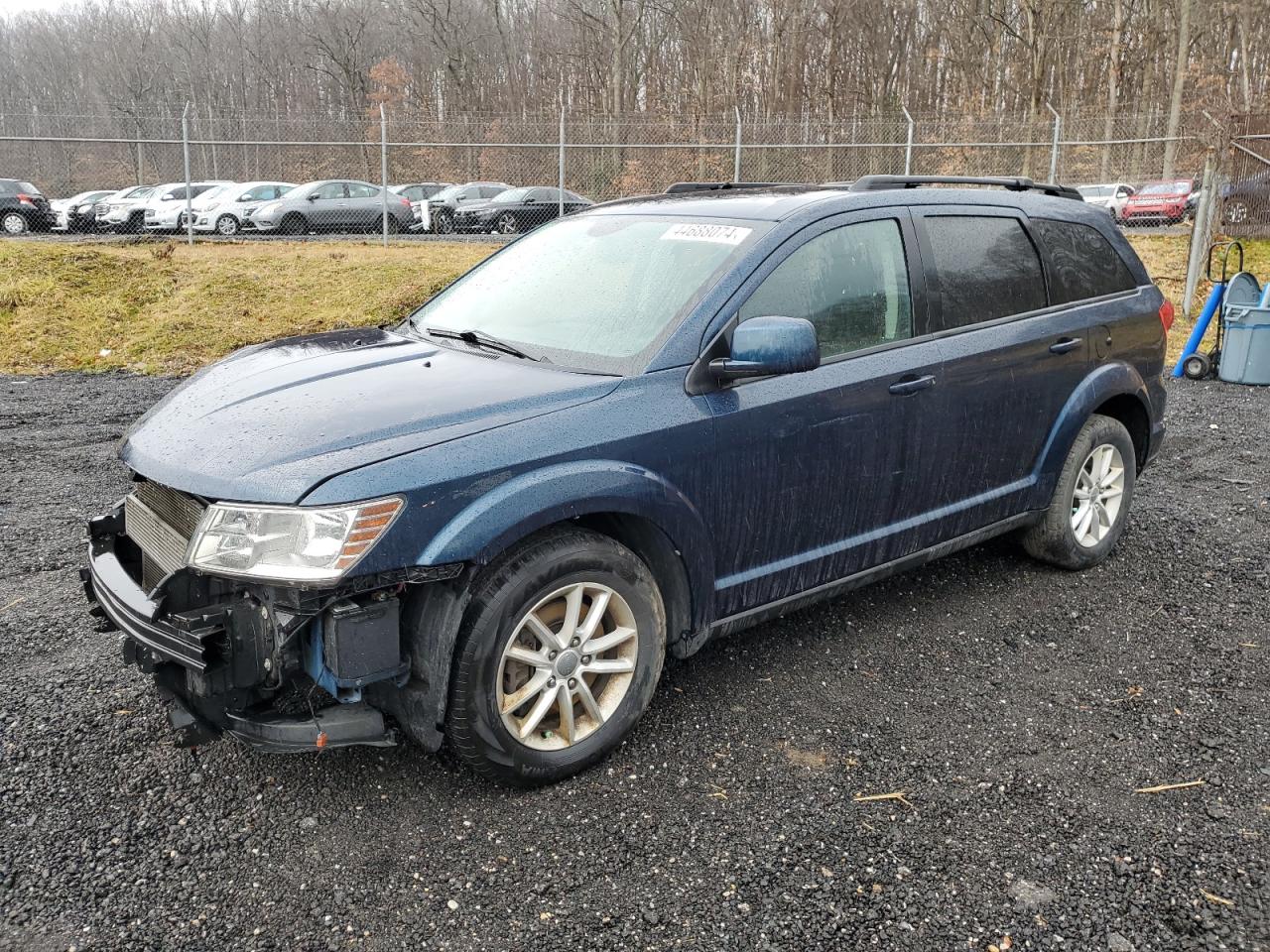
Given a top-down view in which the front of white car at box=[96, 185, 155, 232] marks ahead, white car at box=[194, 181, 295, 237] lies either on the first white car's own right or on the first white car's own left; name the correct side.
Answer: on the first white car's own left

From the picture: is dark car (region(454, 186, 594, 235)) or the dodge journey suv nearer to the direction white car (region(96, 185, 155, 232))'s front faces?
the dodge journey suv

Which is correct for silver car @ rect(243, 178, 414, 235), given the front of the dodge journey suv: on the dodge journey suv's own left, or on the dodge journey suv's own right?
on the dodge journey suv's own right

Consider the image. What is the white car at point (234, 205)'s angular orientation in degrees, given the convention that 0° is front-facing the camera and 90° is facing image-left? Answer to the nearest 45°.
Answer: approximately 45°

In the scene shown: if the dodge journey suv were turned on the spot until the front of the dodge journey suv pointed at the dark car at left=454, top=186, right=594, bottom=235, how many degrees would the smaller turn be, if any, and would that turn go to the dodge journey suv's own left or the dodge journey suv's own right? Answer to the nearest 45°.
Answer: approximately 135° to the dodge journey suv's own right

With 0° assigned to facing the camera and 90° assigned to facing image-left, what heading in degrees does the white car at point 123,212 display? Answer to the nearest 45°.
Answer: approximately 45°

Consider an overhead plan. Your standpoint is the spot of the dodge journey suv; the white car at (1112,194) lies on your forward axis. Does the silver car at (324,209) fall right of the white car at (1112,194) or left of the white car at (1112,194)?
left
